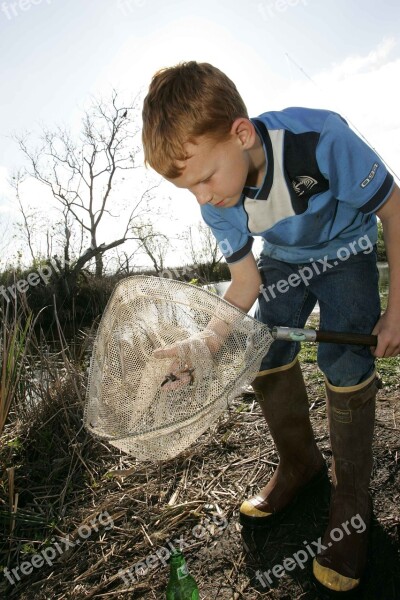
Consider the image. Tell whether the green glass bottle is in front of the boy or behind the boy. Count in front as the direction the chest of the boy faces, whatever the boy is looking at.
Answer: in front

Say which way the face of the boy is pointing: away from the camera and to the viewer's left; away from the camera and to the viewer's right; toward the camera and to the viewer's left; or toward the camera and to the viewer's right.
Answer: toward the camera and to the viewer's left

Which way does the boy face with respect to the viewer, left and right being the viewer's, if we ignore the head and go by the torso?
facing the viewer and to the left of the viewer
